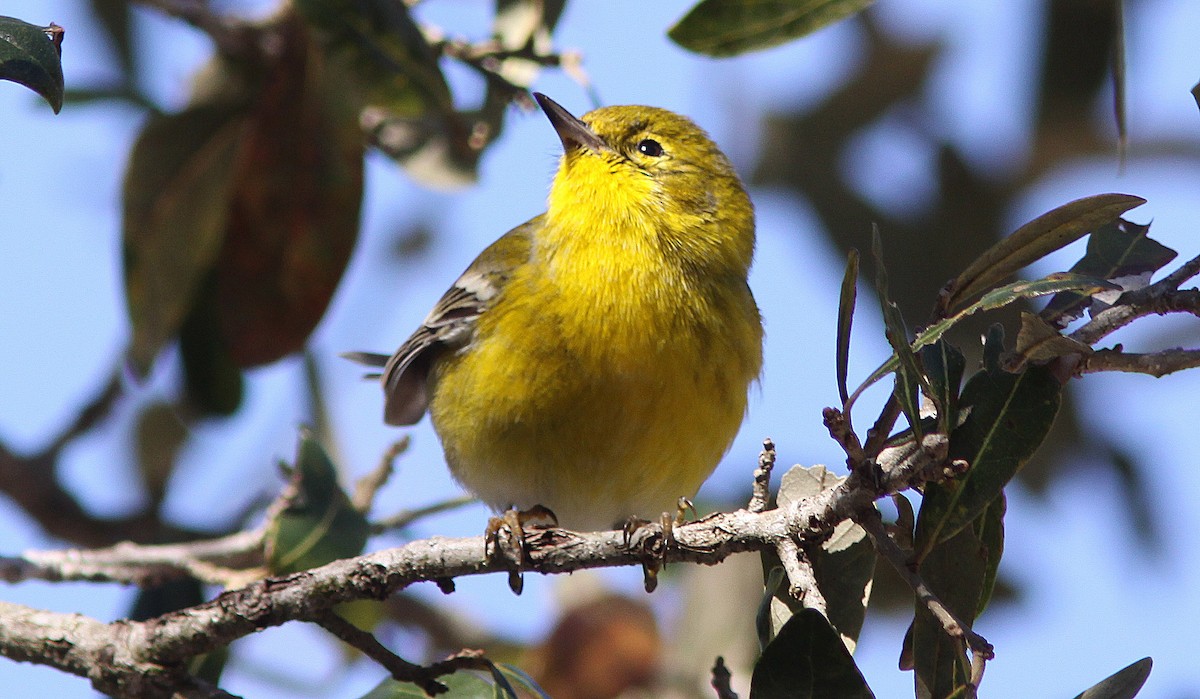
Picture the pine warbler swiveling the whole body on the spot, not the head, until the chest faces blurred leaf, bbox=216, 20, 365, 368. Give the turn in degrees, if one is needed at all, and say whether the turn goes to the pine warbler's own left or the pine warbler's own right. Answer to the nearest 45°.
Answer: approximately 135° to the pine warbler's own right

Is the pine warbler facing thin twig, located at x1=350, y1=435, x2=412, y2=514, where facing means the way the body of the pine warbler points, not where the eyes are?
no

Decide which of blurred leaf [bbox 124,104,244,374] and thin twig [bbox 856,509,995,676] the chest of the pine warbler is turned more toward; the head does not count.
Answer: the thin twig

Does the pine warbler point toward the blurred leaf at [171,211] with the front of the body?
no

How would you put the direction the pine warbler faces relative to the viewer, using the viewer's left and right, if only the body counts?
facing the viewer and to the right of the viewer

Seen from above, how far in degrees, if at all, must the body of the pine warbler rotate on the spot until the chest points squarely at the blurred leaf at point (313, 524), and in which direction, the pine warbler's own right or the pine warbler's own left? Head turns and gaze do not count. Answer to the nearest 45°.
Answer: approximately 135° to the pine warbler's own right

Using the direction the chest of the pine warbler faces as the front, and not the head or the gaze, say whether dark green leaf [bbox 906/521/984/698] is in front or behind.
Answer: in front

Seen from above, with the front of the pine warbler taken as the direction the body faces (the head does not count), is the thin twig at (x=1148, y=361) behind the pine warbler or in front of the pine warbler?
in front

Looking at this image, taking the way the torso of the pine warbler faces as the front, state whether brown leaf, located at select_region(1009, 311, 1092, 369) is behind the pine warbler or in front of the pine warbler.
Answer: in front
